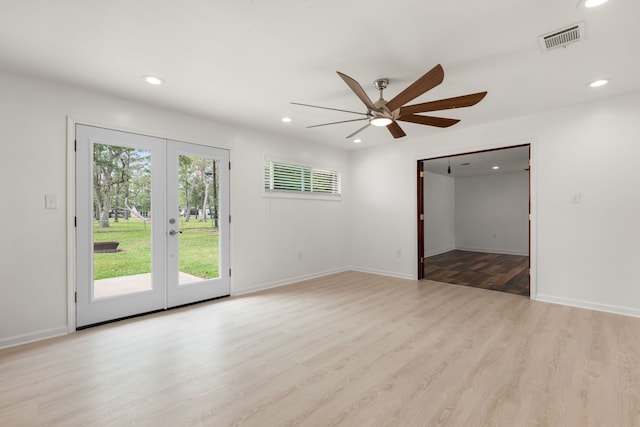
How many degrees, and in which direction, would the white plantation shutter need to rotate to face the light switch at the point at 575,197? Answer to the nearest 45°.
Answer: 0° — it already faces it

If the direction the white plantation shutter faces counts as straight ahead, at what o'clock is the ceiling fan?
The ceiling fan is roughly at 1 o'clock from the white plantation shutter.

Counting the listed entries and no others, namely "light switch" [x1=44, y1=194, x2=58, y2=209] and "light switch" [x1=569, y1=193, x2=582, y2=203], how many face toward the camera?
2

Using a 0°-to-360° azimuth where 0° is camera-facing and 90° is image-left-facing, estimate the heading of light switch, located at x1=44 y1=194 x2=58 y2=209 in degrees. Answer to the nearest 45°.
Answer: approximately 0°

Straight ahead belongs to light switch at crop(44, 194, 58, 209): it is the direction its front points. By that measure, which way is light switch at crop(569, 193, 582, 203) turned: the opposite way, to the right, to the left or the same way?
to the right

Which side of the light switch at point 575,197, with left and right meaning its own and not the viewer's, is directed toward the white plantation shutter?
right

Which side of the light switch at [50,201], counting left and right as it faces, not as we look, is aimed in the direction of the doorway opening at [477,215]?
left
